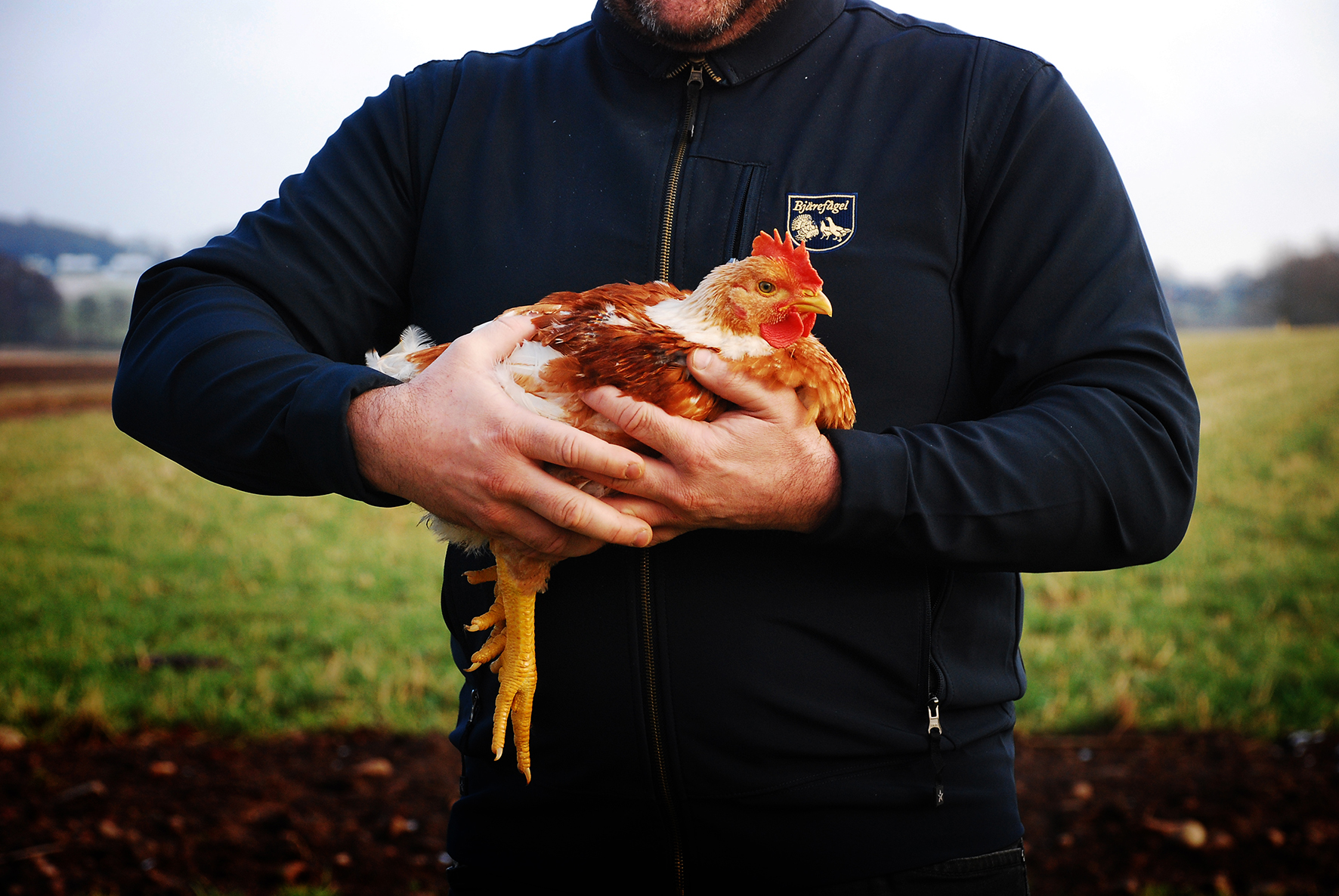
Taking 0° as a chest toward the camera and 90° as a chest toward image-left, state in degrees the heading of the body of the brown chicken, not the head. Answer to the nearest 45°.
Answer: approximately 270°

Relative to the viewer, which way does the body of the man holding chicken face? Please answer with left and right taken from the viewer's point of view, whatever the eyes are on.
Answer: facing the viewer

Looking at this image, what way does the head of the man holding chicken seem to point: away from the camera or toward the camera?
toward the camera
